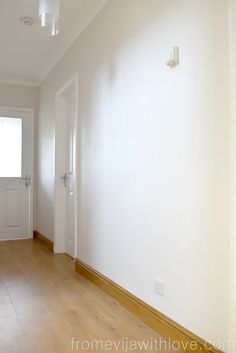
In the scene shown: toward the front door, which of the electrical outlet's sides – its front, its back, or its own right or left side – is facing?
right

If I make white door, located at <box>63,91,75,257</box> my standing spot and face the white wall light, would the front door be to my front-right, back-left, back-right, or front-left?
back-right

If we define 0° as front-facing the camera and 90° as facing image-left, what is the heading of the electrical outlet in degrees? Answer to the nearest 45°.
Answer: approximately 45°

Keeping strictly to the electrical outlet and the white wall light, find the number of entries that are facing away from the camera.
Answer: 0

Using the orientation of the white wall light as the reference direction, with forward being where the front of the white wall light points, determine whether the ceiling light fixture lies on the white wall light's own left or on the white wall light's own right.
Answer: on the white wall light's own right

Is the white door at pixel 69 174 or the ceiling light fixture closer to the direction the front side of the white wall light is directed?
the ceiling light fixture

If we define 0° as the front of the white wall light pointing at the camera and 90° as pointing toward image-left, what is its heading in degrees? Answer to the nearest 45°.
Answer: approximately 45°

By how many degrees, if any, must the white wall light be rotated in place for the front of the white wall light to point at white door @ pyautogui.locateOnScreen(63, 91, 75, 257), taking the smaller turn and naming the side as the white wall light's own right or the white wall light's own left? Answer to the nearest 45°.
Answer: approximately 90° to the white wall light's own right

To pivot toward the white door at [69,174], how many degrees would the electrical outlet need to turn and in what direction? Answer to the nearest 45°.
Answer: approximately 90° to its right

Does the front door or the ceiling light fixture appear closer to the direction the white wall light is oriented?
the ceiling light fixture
